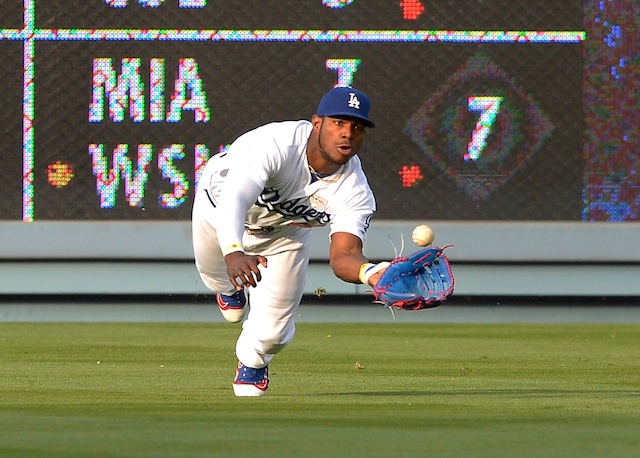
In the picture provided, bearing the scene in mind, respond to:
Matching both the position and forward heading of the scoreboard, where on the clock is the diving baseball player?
The diving baseball player is roughly at 12 o'clock from the scoreboard.

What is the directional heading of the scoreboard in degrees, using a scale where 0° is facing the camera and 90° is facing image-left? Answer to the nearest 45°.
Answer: approximately 0°
